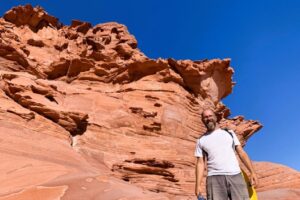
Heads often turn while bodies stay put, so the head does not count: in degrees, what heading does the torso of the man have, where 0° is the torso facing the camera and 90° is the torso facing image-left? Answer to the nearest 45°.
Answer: approximately 0°

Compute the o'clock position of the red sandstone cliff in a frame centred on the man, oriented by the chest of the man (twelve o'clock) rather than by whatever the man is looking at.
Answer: The red sandstone cliff is roughly at 5 o'clock from the man.
